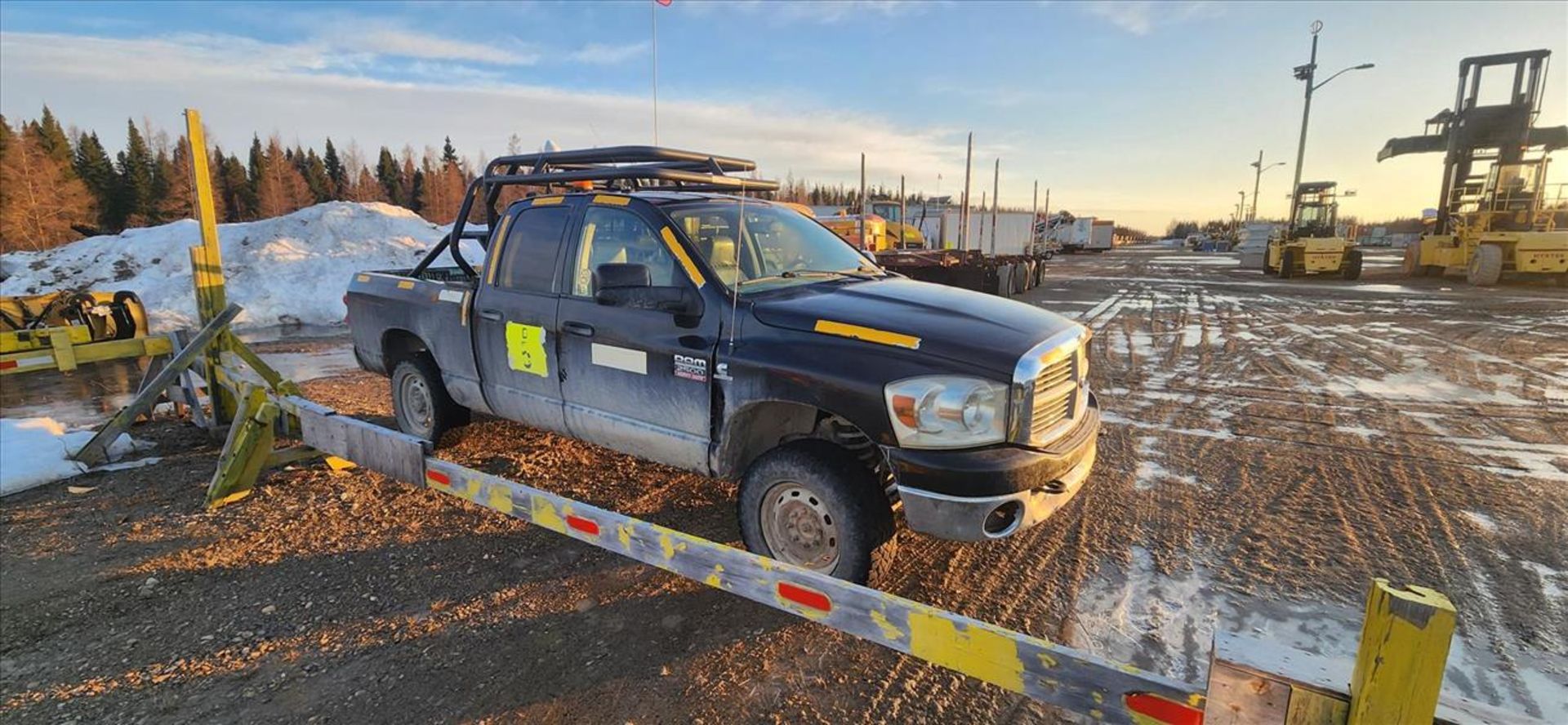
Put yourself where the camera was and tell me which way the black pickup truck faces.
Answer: facing the viewer and to the right of the viewer

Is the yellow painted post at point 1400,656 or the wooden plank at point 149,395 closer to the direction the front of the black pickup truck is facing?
the yellow painted post

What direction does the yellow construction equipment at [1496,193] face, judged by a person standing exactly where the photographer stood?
facing away from the viewer and to the left of the viewer

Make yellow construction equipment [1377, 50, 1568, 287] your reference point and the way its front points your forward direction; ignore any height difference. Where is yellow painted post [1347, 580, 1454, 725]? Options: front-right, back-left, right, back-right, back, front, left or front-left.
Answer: back-left

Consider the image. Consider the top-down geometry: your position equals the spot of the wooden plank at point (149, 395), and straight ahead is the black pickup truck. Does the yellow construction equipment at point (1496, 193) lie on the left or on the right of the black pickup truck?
left

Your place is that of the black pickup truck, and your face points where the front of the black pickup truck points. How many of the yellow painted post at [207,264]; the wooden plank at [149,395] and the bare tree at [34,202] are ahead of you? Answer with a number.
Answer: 0

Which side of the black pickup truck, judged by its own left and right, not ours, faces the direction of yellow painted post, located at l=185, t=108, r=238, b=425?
back

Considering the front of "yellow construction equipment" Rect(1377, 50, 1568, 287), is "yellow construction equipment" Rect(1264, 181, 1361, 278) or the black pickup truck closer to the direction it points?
the yellow construction equipment

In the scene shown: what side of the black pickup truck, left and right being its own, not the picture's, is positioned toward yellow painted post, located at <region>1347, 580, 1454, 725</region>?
front

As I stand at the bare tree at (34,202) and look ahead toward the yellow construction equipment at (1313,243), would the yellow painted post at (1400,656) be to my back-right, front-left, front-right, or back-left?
front-right

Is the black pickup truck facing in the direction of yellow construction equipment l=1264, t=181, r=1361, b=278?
no

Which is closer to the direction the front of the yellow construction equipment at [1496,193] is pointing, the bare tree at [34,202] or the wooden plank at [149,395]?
the bare tree

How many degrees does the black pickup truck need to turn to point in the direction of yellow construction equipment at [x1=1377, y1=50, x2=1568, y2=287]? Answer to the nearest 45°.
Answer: approximately 90° to its left

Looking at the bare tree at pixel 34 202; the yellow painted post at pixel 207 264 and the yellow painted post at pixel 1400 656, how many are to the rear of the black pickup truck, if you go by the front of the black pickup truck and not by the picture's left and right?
2

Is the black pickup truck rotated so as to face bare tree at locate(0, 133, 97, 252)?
no

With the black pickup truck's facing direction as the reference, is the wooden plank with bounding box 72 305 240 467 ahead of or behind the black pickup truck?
behind

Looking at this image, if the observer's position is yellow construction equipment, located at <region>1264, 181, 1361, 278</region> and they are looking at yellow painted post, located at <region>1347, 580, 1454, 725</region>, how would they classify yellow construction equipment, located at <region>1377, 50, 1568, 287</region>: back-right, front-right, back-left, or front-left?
front-left

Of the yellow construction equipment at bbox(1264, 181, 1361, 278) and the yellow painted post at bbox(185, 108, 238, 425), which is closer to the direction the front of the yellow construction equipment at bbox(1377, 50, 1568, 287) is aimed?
the yellow construction equipment
